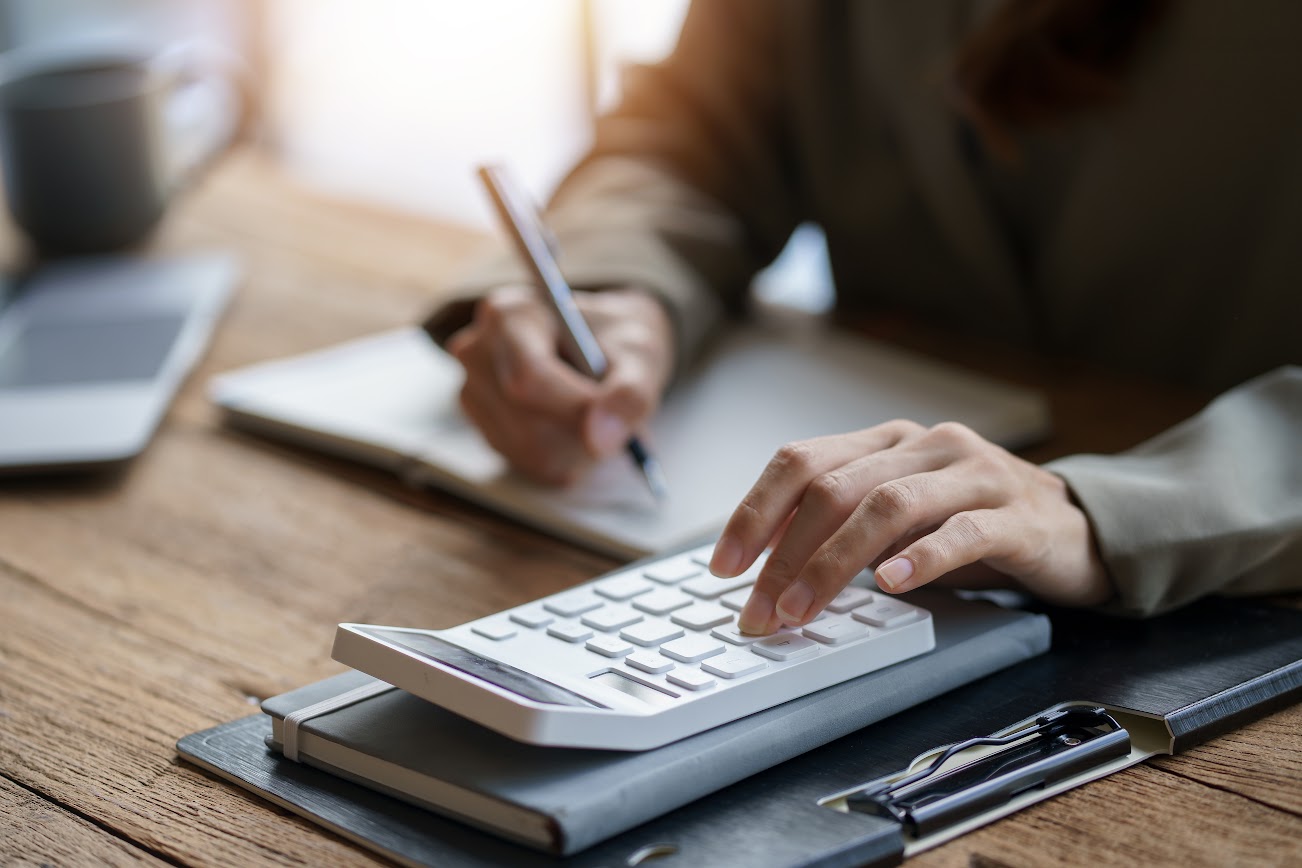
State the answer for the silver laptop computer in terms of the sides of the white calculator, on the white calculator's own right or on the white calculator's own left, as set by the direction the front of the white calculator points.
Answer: on the white calculator's own left

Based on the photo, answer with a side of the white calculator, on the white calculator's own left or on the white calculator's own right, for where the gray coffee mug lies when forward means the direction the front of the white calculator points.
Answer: on the white calculator's own left

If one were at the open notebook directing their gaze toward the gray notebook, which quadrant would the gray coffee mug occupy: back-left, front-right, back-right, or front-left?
back-right

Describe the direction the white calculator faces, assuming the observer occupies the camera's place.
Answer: facing away from the viewer and to the right of the viewer
